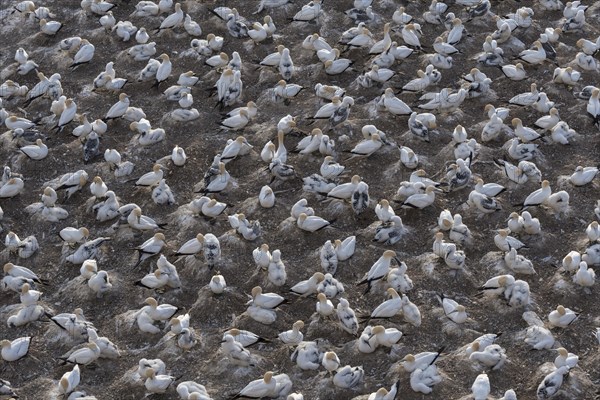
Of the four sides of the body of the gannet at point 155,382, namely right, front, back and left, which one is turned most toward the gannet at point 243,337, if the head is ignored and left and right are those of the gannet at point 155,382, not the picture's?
back

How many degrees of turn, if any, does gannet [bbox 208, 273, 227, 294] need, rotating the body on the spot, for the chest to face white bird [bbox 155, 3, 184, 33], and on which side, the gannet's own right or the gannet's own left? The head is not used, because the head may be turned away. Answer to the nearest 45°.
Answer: approximately 180°

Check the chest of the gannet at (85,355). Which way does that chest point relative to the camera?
to the viewer's right

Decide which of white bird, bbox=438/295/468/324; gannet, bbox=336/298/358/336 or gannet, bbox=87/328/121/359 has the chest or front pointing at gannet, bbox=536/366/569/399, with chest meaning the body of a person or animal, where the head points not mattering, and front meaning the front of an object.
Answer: the white bird

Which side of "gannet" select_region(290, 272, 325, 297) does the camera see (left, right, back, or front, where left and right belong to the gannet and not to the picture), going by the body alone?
right

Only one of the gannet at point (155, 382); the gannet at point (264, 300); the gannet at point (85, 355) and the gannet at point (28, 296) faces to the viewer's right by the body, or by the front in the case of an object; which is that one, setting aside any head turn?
the gannet at point (85, 355)

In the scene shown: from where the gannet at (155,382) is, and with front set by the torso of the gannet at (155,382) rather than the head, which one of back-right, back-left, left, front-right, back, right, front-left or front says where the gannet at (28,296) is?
front-right

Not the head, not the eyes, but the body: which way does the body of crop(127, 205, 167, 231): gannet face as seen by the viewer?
to the viewer's left
